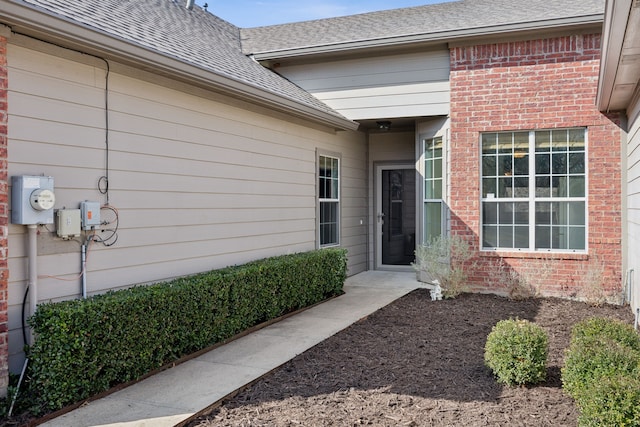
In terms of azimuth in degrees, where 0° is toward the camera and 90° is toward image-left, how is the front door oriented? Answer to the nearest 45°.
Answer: approximately 0°

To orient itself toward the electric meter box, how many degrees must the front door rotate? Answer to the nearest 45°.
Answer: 0° — it already faces it

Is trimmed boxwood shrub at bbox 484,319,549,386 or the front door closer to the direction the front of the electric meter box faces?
the trimmed boxwood shrub

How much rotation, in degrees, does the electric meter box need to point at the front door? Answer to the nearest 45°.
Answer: approximately 90° to its left

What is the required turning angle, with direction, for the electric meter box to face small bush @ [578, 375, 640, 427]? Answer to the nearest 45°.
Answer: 0° — it already faces it

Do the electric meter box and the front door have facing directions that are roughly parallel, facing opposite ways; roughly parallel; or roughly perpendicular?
roughly perpendicular

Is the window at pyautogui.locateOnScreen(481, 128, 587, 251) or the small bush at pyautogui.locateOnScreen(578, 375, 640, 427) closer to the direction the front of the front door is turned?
the small bush

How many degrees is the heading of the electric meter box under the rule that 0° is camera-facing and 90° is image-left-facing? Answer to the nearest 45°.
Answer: approximately 315°
